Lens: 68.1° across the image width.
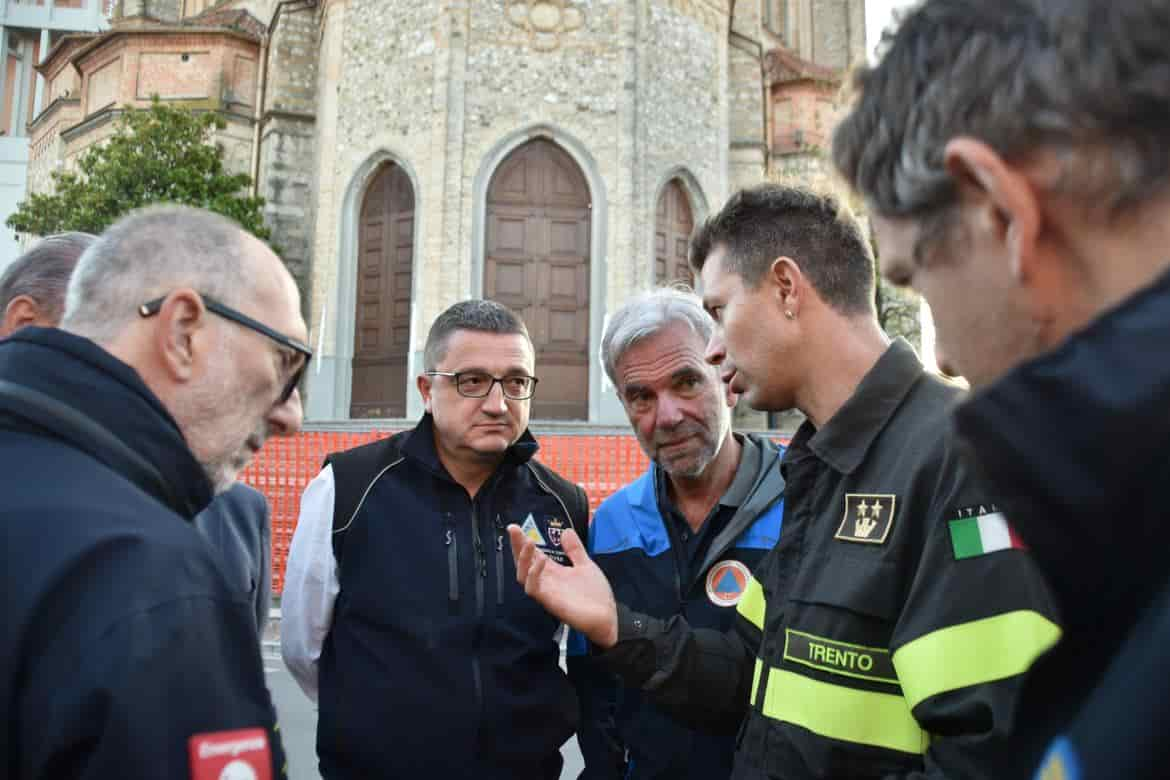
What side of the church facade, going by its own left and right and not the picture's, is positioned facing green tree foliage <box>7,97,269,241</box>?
right

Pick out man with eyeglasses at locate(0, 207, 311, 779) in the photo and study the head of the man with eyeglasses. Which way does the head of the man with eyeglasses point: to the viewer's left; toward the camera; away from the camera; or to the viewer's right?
to the viewer's right

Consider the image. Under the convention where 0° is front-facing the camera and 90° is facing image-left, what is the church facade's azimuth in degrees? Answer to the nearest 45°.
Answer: approximately 0°

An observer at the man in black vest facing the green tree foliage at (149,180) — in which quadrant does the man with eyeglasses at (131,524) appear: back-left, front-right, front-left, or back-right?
back-left

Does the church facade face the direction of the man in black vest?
yes

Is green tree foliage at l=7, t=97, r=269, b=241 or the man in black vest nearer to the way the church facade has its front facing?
the man in black vest
